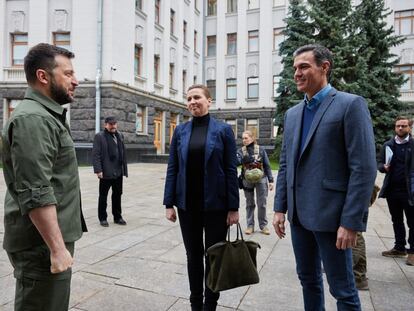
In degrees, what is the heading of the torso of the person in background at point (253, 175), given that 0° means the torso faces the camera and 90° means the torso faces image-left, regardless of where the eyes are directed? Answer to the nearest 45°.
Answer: approximately 0°

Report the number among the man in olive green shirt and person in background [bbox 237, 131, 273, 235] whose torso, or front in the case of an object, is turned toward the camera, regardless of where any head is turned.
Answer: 1

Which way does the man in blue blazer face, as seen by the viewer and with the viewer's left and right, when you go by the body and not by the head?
facing the viewer and to the left of the viewer

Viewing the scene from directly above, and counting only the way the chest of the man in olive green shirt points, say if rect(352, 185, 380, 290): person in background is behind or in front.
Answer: in front

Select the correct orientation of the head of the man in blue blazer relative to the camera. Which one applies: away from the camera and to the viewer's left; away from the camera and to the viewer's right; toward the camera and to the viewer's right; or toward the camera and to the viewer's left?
toward the camera and to the viewer's left

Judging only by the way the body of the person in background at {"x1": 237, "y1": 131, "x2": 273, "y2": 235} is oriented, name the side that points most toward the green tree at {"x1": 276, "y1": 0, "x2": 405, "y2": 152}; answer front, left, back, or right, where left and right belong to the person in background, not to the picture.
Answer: back

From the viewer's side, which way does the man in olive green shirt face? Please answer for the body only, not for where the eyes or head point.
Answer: to the viewer's right

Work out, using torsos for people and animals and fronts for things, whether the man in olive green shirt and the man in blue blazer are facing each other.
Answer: yes

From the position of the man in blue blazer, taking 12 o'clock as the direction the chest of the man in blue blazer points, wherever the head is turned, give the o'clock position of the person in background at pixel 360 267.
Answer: The person in background is roughly at 5 o'clock from the man in blue blazer.

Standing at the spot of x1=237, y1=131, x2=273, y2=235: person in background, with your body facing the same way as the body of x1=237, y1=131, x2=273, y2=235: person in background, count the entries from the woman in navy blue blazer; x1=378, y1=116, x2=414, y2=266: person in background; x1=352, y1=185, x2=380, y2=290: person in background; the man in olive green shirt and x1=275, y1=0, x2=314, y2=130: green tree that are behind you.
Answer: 1

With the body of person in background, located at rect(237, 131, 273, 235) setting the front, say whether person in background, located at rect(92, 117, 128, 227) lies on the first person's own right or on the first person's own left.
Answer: on the first person's own right

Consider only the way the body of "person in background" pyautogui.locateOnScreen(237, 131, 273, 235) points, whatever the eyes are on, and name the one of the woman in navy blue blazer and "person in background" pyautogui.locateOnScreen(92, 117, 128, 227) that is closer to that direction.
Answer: the woman in navy blue blazer

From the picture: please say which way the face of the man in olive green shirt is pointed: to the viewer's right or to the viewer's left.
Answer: to the viewer's right

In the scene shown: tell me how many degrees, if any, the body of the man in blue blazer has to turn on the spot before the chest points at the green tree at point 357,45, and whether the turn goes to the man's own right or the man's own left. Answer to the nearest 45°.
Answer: approximately 135° to the man's own right

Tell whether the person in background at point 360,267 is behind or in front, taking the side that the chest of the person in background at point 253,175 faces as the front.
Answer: in front

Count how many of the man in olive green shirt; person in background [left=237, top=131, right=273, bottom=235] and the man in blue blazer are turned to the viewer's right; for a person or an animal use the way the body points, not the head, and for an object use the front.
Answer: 1
